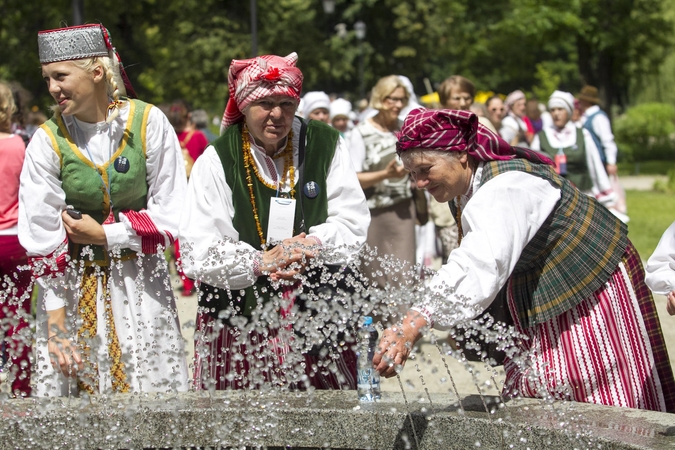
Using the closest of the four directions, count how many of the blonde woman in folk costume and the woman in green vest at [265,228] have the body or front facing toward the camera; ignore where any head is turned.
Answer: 2

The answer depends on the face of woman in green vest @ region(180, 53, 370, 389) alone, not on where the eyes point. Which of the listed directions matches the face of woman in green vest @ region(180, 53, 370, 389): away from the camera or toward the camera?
toward the camera

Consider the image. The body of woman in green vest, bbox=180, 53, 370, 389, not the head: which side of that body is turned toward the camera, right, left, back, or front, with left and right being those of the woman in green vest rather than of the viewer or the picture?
front

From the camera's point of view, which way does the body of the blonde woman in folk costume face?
toward the camera

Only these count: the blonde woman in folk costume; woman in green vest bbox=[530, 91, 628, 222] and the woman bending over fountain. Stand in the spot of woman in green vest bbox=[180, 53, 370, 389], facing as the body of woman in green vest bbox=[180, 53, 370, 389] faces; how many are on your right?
1

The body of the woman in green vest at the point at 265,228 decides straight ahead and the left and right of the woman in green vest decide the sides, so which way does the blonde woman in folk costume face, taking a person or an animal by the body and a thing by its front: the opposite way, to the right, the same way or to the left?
the same way

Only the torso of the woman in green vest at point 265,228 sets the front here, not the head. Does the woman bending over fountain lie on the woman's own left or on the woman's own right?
on the woman's own left

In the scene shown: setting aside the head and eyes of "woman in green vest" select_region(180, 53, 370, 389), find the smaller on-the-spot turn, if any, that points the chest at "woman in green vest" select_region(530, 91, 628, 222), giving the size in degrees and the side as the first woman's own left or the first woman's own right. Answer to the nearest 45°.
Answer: approximately 135° to the first woman's own left

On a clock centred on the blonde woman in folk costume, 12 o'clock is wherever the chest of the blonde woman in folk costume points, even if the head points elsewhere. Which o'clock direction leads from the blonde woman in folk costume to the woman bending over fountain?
The woman bending over fountain is roughly at 10 o'clock from the blonde woman in folk costume.

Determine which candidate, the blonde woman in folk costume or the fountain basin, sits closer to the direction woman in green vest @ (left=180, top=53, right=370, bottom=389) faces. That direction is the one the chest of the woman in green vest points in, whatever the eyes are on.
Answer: the fountain basin

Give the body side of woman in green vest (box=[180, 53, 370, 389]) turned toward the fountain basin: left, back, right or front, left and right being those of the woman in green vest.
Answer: front

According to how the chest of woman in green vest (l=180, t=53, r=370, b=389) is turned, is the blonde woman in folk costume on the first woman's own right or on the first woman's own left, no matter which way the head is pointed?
on the first woman's own right
